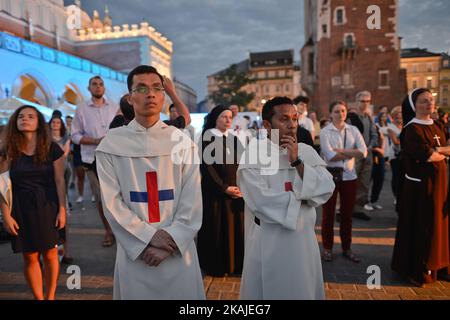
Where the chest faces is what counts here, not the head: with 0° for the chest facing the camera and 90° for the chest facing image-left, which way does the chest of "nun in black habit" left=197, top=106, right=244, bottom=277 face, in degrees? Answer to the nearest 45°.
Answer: approximately 315°

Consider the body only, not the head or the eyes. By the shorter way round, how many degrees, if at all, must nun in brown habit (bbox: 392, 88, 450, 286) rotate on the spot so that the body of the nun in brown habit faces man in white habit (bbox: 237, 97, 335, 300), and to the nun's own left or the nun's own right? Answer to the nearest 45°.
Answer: approximately 90° to the nun's own right

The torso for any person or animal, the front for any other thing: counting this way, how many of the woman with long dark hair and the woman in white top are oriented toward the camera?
2

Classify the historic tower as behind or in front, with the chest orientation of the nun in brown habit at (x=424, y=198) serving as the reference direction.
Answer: behind

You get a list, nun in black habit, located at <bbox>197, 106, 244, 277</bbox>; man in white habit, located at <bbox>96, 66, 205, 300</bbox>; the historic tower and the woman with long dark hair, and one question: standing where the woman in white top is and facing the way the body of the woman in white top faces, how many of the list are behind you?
1

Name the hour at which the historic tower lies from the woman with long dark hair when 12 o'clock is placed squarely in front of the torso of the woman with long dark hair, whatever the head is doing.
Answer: The historic tower is roughly at 8 o'clock from the woman with long dark hair.

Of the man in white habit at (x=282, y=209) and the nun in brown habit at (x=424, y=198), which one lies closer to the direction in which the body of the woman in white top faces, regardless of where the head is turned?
the man in white habit

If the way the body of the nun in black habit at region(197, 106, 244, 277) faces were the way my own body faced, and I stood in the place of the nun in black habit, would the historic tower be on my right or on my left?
on my left

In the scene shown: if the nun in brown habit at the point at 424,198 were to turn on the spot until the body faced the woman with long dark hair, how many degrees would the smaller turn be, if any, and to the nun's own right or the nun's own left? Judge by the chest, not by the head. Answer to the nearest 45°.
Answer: approximately 90° to the nun's own right

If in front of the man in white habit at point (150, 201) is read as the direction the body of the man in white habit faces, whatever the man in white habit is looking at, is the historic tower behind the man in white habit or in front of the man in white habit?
behind

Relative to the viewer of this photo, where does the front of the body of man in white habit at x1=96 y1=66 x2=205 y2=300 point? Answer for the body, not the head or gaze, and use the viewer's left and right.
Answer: facing the viewer

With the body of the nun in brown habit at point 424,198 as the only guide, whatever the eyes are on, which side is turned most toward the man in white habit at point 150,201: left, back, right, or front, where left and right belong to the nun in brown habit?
right

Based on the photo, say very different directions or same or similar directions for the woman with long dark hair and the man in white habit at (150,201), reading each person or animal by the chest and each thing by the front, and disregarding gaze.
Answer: same or similar directions

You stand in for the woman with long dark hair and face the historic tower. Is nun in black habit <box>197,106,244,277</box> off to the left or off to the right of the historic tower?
right

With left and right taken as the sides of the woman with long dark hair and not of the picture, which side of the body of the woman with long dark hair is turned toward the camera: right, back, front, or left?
front
